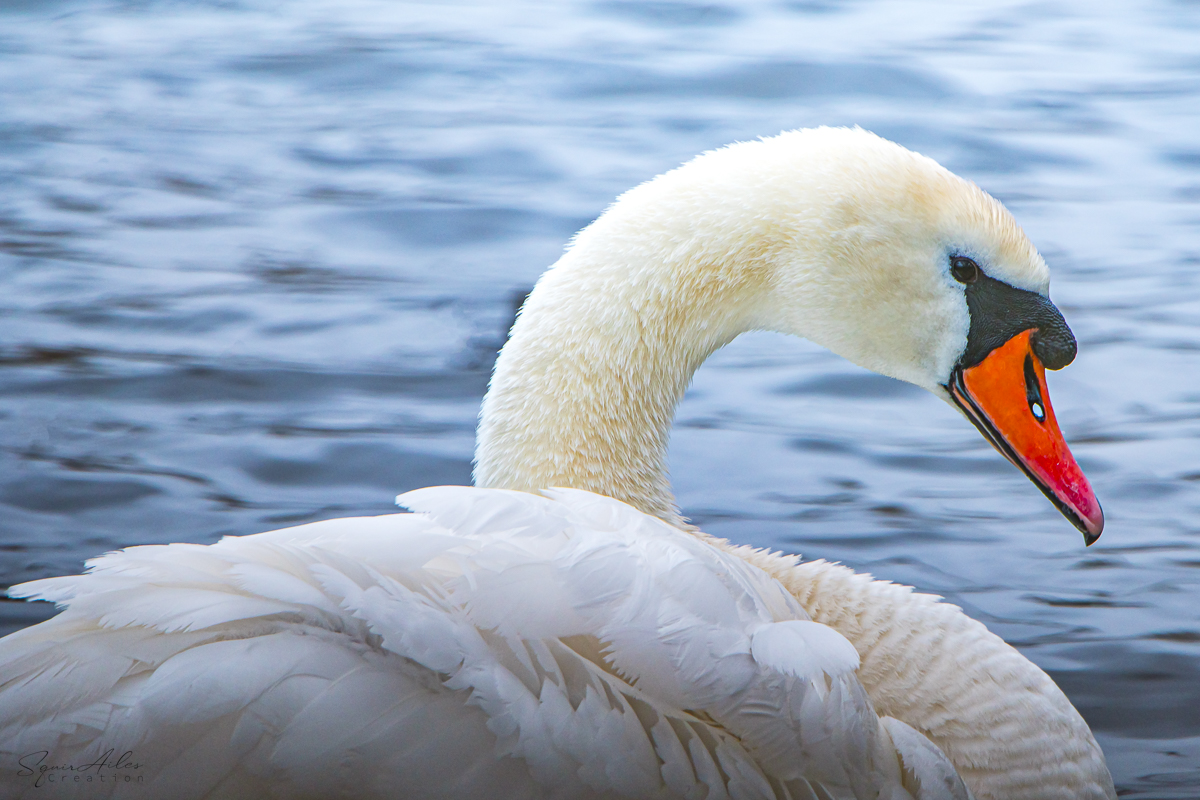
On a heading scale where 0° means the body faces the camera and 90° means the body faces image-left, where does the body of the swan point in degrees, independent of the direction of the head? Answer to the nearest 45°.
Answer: approximately 270°
